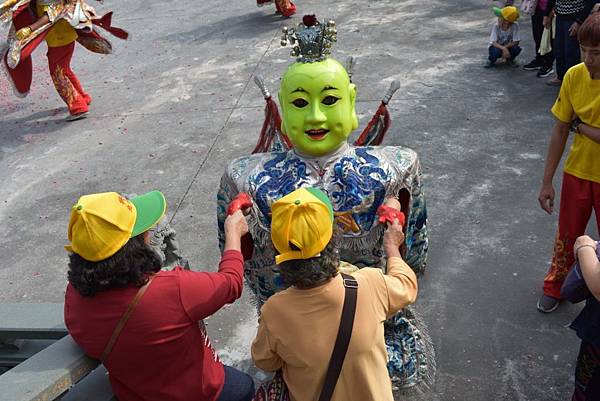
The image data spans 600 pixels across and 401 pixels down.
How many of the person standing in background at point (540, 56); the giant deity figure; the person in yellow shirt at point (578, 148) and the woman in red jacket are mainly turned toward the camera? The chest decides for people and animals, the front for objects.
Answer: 2

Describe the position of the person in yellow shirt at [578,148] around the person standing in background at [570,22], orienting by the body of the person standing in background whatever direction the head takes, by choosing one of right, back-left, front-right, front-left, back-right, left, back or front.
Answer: front-left

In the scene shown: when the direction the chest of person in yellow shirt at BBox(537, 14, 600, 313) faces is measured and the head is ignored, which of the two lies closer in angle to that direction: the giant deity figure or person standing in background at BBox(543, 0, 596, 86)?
the giant deity figure

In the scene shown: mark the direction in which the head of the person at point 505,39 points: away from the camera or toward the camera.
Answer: toward the camera

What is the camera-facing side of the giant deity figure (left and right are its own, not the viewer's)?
front

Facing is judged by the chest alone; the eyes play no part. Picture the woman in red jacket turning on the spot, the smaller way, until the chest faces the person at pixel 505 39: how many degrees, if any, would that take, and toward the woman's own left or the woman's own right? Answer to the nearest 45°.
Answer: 0° — they already face them

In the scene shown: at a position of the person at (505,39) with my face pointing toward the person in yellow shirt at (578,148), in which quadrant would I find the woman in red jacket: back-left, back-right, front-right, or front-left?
front-right

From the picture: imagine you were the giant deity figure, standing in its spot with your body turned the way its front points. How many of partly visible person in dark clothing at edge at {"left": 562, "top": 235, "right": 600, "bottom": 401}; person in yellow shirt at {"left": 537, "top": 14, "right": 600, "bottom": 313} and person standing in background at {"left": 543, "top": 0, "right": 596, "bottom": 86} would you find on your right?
0

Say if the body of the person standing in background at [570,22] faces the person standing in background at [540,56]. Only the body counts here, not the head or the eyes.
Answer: no

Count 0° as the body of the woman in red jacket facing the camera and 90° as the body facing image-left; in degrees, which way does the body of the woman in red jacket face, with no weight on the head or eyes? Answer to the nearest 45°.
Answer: approximately 225°

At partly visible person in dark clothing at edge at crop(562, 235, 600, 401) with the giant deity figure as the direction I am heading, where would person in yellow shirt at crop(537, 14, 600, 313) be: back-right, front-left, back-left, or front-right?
front-right

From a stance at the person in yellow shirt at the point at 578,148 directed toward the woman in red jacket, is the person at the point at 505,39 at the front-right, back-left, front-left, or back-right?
back-right

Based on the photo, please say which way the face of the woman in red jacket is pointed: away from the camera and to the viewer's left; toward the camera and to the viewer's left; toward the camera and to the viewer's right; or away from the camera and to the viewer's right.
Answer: away from the camera and to the viewer's right
